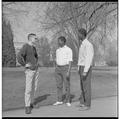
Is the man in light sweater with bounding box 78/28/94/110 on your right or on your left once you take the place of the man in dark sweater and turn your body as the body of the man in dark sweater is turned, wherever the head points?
on your left

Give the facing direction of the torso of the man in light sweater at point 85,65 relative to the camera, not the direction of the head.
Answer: to the viewer's left

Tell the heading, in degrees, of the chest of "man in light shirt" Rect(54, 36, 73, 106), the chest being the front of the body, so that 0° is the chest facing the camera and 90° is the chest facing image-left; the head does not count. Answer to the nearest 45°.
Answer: approximately 45°

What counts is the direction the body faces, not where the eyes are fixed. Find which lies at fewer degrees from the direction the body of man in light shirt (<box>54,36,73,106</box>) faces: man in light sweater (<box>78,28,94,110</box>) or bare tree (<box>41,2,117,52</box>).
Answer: the man in light sweater

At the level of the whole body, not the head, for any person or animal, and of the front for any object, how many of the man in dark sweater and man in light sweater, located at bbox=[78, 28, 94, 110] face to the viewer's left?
1

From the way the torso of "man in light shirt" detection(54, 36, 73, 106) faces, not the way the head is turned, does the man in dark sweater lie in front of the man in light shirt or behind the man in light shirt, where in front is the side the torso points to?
in front

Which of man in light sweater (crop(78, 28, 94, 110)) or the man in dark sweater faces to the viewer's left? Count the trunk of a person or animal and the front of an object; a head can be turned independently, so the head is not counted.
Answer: the man in light sweater

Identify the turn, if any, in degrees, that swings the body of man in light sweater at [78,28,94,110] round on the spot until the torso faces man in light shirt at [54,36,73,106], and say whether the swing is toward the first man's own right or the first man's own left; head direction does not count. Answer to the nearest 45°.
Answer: approximately 45° to the first man's own right

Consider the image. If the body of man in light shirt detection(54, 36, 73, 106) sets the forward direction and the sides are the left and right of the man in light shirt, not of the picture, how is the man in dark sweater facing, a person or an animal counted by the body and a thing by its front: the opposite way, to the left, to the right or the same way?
to the left

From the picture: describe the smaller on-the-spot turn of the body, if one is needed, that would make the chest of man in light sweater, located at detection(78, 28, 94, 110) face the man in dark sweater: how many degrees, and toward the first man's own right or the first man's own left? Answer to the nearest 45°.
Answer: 0° — they already face them
